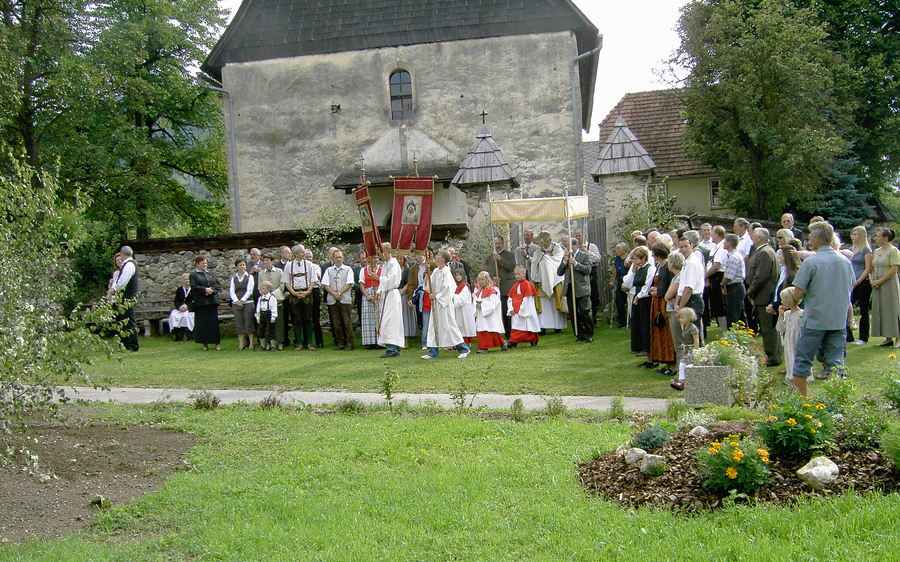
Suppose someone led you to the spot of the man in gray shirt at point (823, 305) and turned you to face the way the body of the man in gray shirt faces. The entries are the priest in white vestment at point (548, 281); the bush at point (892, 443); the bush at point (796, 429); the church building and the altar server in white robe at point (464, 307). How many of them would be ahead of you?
3

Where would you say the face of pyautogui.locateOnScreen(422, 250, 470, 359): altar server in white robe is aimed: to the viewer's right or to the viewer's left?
to the viewer's left

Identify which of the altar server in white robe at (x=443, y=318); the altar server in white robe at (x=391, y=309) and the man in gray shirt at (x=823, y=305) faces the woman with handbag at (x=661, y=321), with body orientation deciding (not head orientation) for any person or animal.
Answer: the man in gray shirt

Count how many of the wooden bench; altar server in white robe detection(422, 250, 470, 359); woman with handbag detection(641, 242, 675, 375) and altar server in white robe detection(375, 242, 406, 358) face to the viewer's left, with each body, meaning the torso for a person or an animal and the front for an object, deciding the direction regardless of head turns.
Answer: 3

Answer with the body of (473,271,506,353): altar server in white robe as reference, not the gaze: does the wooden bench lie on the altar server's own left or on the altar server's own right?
on the altar server's own right

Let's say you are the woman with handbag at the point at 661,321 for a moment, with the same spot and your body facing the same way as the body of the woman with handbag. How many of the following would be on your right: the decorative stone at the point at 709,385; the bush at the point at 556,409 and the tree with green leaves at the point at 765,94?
1

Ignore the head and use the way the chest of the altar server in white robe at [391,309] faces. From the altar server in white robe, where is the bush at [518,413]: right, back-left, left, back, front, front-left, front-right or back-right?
left

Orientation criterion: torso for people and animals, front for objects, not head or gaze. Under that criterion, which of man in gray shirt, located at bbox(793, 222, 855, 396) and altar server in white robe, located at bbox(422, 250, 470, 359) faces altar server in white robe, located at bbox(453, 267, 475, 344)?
the man in gray shirt

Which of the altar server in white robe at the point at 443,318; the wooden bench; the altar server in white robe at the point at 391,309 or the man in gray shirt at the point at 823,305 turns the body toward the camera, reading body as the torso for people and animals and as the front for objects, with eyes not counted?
the wooden bench

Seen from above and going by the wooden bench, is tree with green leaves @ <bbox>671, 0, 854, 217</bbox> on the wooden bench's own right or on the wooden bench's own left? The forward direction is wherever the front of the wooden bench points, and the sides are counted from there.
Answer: on the wooden bench's own left

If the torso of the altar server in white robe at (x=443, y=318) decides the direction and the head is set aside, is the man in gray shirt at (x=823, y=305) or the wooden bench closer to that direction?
the wooden bench

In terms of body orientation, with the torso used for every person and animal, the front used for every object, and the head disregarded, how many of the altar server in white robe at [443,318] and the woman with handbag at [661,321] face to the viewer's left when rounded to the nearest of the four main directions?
2

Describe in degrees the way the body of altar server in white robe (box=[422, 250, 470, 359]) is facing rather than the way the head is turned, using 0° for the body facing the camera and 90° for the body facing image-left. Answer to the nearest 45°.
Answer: approximately 90°

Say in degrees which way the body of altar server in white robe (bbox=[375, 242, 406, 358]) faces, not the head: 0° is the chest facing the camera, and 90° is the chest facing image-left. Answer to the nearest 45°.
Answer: approximately 90°

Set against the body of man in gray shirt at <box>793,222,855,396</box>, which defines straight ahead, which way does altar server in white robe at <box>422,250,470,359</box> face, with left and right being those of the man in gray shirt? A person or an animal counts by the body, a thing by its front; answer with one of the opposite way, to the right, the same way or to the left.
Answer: to the left

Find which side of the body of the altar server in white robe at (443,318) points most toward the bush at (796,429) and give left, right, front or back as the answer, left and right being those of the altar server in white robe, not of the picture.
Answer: left
